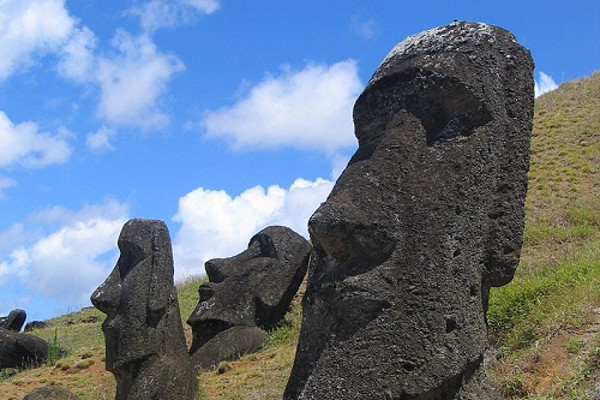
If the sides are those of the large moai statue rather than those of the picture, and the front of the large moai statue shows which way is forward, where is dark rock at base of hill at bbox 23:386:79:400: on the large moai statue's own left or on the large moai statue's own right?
on the large moai statue's own right

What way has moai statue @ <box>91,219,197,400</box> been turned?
to the viewer's left

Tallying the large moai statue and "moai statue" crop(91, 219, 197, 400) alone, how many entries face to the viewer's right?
0

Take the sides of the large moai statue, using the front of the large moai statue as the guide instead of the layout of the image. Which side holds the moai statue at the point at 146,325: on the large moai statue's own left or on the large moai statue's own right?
on the large moai statue's own right

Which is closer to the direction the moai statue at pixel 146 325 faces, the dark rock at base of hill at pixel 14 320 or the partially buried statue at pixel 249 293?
the dark rock at base of hill

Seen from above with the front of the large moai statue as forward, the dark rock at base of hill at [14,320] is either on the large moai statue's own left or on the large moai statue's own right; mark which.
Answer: on the large moai statue's own right

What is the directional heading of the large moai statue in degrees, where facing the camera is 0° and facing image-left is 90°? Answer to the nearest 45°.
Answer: approximately 45°
